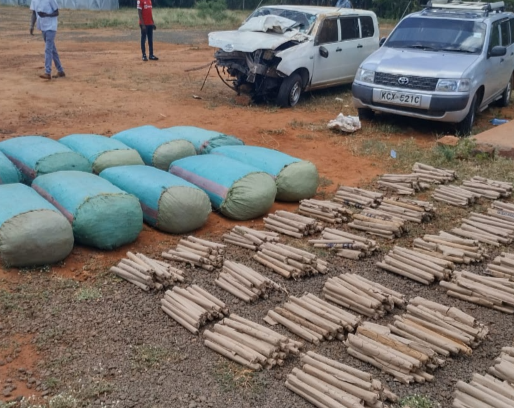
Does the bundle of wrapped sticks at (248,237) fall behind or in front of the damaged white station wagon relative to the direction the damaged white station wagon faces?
in front

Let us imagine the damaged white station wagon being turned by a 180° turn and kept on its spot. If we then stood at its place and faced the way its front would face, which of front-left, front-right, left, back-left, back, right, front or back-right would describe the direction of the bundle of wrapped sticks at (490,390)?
back-right

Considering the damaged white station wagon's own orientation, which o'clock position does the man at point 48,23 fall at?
The man is roughly at 2 o'clock from the damaged white station wagon.

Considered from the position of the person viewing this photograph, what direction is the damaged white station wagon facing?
facing the viewer and to the left of the viewer

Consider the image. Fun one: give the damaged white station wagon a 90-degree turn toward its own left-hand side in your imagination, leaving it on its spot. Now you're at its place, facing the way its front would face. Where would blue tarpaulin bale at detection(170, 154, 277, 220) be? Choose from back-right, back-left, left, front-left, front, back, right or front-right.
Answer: front-right

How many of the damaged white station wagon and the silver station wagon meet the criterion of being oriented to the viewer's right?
0

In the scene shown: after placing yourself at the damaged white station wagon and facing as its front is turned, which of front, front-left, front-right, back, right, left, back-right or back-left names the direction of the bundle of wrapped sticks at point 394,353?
front-left

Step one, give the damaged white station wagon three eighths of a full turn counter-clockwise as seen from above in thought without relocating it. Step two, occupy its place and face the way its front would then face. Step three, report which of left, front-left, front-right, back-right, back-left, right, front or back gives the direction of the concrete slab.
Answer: front-right

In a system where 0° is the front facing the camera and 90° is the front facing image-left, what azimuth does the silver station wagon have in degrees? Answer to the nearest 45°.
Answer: approximately 45°

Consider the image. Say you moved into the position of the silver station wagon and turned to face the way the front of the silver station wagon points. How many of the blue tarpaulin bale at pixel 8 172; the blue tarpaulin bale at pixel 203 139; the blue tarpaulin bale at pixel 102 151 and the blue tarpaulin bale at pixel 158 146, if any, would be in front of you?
4

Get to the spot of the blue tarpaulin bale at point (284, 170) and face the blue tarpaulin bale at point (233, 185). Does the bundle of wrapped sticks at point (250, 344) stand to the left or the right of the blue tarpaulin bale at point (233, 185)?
left

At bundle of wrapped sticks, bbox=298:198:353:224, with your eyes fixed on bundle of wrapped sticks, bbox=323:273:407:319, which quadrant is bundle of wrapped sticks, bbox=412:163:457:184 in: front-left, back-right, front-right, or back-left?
back-left

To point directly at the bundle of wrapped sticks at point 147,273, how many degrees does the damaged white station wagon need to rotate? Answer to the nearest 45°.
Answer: approximately 45° to its left

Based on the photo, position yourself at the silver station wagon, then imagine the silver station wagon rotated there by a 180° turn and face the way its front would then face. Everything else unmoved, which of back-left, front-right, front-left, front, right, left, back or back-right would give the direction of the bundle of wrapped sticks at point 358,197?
back-right

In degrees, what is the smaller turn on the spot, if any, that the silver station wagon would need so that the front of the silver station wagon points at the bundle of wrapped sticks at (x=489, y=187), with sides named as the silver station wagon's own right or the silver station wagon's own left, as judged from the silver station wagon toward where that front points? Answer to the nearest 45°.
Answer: approximately 45° to the silver station wagon's own left
